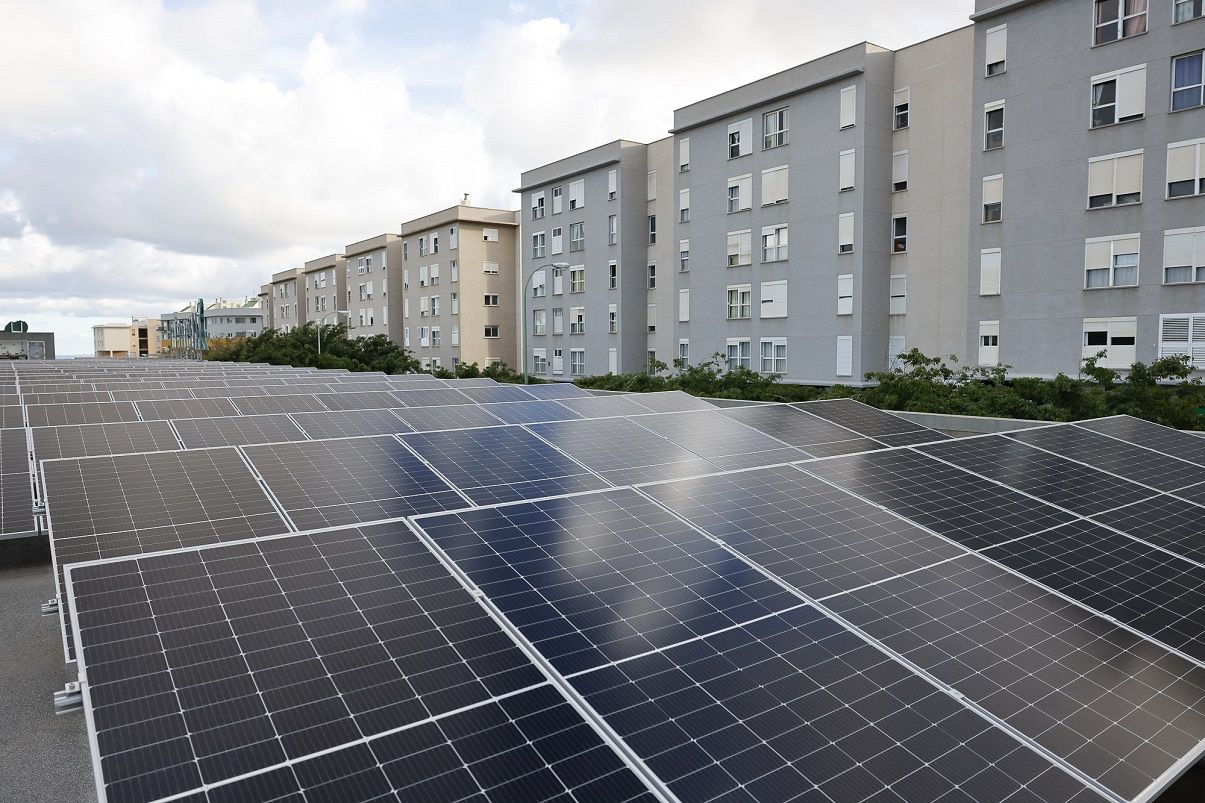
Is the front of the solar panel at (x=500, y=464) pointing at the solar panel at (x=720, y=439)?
no

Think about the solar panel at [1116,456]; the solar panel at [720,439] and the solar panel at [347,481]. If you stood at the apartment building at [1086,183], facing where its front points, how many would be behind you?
0

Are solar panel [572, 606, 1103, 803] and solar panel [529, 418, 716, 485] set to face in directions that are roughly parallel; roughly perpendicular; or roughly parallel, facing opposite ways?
roughly parallel

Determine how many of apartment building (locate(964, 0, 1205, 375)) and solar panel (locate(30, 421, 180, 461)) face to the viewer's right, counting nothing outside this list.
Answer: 0

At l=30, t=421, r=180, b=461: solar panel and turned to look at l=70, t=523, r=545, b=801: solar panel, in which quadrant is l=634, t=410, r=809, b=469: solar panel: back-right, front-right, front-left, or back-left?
front-left

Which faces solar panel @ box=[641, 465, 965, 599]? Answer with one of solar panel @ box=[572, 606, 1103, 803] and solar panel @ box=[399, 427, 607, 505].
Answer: solar panel @ box=[399, 427, 607, 505]

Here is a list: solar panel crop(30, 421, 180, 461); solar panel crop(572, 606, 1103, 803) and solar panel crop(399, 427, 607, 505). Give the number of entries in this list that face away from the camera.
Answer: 0

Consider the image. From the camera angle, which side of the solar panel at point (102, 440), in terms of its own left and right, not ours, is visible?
front

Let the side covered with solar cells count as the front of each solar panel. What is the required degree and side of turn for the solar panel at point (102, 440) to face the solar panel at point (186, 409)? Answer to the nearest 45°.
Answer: approximately 180°

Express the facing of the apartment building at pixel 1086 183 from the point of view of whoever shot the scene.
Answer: facing the viewer and to the left of the viewer

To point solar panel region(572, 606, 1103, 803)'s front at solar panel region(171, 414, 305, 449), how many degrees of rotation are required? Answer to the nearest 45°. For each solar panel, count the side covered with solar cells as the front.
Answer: approximately 180°

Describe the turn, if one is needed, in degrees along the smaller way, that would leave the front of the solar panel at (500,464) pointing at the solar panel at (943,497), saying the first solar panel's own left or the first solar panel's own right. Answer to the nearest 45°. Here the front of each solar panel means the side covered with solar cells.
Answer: approximately 45° to the first solar panel's own left

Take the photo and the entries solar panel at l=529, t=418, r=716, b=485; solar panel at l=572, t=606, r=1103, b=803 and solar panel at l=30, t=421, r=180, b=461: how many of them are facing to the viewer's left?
0

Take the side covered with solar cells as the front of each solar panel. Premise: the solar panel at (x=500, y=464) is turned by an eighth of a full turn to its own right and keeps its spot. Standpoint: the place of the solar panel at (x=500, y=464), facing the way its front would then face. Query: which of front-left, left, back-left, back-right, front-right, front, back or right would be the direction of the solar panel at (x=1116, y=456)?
left

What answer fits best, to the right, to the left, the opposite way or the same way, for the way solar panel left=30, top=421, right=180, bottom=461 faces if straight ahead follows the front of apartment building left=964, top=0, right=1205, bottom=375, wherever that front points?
to the left

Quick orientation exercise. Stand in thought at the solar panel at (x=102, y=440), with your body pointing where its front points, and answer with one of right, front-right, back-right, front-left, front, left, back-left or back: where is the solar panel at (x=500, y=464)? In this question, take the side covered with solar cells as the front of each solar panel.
front-left

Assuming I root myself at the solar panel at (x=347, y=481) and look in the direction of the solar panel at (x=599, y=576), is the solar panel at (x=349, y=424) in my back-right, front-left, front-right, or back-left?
back-left

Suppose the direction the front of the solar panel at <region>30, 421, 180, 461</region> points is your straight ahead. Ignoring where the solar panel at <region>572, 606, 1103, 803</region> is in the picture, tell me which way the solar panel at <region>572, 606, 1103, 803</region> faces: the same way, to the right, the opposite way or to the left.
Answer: the same way

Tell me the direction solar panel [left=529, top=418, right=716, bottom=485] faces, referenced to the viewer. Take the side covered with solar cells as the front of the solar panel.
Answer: facing the viewer and to the right of the viewer

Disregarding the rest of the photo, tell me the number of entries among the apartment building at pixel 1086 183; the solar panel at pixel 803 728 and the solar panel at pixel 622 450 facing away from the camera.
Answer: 0

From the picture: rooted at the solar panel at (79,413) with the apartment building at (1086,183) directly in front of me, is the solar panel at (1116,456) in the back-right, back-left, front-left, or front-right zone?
front-right
